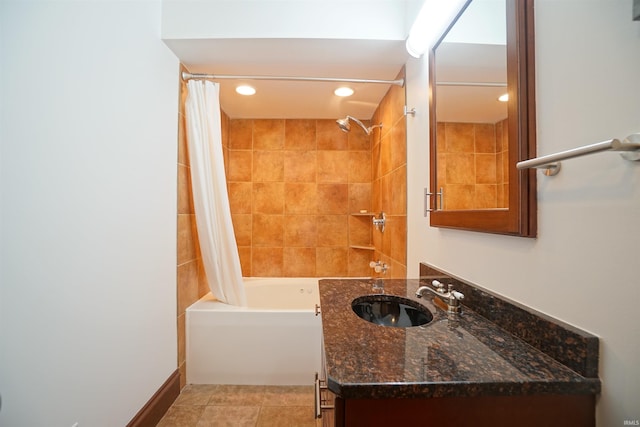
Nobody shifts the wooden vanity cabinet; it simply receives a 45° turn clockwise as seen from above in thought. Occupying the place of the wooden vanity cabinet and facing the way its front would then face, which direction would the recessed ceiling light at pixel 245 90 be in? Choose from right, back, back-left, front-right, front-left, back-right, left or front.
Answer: front

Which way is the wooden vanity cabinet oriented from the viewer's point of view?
to the viewer's left

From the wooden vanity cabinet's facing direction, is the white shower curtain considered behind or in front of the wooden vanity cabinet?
in front

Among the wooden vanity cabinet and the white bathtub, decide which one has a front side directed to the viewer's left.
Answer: the wooden vanity cabinet

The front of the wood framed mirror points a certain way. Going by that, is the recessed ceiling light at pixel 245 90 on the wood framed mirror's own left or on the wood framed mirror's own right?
on the wood framed mirror's own right

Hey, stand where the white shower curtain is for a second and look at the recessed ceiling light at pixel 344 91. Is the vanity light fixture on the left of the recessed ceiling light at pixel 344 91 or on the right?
right

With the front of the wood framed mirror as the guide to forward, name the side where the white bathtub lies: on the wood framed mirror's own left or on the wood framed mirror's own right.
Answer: on the wood framed mirror's own right

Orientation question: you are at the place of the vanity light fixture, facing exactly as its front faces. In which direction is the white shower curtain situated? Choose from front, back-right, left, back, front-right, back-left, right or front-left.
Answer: front-right

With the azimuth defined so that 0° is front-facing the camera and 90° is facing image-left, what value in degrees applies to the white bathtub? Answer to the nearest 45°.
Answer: approximately 0°

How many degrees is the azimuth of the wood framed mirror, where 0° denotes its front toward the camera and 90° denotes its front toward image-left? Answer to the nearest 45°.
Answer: approximately 45°

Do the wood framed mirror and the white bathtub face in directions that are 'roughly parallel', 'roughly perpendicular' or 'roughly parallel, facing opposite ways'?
roughly perpendicular
